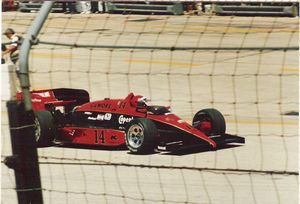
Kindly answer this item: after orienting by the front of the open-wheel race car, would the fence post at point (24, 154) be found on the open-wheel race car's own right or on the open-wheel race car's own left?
on the open-wheel race car's own right

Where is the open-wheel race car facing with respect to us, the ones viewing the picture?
facing the viewer and to the right of the viewer
